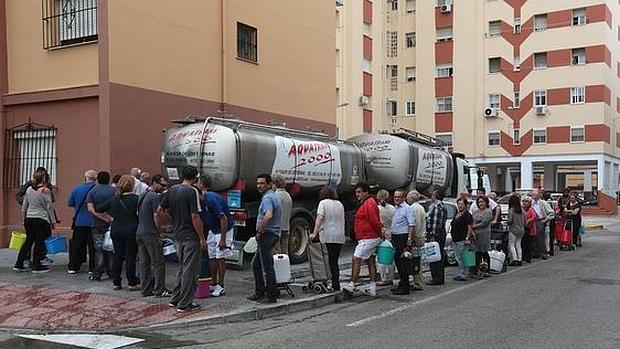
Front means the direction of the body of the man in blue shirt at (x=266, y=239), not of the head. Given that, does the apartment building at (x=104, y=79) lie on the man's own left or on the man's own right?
on the man's own right

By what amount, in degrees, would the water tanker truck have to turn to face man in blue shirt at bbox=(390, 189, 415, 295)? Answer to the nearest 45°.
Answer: approximately 90° to its right

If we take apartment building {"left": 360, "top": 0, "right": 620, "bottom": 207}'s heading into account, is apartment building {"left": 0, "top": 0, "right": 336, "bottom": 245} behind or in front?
in front

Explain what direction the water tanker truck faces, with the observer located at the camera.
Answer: facing away from the viewer and to the right of the viewer

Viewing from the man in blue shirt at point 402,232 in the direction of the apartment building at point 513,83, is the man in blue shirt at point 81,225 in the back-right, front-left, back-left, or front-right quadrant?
back-left

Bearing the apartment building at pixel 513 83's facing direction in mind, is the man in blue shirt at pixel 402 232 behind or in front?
in front
